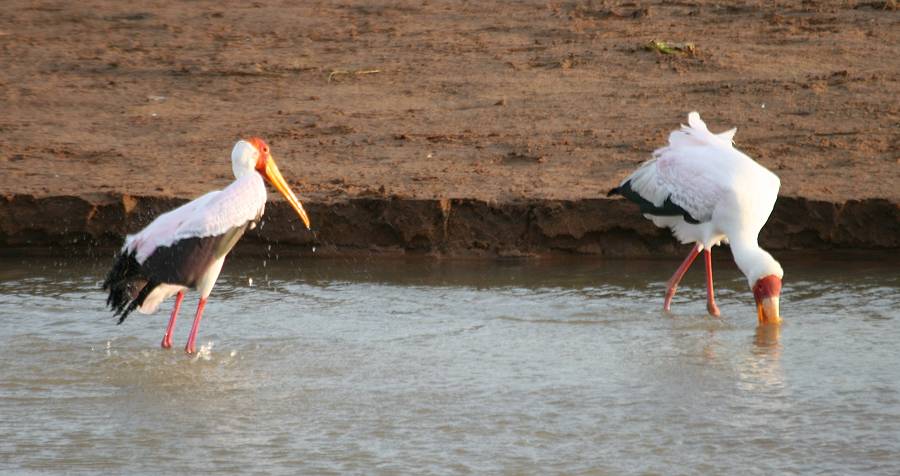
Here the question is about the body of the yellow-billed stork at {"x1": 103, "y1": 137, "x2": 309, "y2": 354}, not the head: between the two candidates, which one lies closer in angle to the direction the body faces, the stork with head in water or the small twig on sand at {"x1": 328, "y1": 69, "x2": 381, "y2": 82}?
the stork with head in water

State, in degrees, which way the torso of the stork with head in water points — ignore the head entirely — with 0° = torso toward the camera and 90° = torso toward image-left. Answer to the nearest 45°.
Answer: approximately 315°

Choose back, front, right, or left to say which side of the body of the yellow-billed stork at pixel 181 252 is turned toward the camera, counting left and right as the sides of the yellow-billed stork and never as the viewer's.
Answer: right

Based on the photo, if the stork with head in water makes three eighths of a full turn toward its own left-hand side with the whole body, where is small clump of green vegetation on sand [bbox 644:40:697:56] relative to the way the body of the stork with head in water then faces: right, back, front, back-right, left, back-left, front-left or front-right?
front

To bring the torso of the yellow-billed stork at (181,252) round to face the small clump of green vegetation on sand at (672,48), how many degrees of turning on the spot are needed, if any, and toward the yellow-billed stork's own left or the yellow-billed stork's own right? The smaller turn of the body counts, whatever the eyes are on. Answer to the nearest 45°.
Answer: approximately 45° to the yellow-billed stork's own left

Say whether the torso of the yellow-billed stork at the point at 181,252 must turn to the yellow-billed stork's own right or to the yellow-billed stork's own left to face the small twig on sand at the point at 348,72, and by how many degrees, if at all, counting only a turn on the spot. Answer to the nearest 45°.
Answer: approximately 90° to the yellow-billed stork's own left

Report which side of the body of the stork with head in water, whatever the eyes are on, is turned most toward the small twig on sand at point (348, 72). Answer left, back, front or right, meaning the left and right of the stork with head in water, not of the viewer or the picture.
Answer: back
